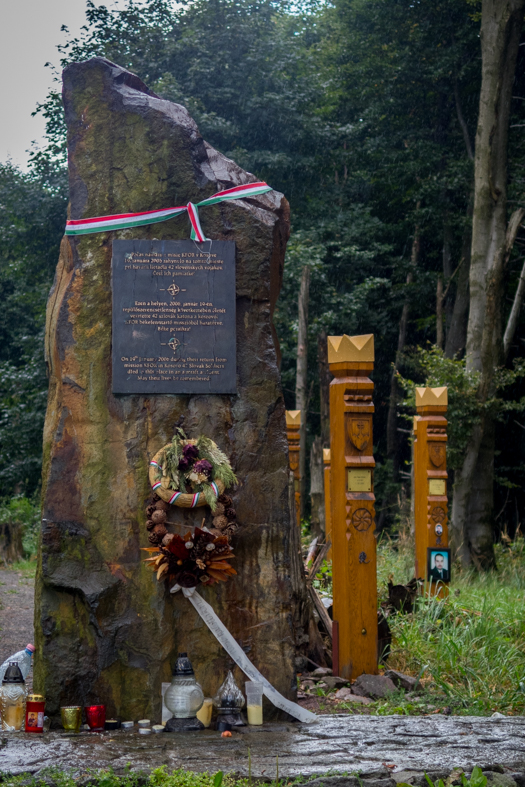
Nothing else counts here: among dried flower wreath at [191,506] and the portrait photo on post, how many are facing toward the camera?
2

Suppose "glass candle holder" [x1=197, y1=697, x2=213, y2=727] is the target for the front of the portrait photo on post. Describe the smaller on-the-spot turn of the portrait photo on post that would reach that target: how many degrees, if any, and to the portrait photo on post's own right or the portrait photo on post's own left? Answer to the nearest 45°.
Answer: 0° — it already faces it

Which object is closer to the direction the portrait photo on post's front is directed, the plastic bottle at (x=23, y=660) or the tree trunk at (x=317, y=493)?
the plastic bottle

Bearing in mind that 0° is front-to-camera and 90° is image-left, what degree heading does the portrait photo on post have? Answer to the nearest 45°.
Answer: approximately 0°

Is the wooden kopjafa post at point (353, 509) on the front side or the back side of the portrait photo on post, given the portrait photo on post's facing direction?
on the front side

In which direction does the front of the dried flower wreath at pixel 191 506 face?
toward the camera

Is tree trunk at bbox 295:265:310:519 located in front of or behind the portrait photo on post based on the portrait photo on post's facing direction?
behind

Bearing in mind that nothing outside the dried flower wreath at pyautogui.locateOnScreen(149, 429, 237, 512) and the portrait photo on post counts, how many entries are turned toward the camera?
2

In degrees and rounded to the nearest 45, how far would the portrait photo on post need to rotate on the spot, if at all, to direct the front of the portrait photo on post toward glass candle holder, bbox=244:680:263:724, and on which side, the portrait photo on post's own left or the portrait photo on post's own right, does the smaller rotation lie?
0° — it already faces it

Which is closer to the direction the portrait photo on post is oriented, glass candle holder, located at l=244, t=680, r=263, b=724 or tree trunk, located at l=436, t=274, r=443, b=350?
the glass candle holder

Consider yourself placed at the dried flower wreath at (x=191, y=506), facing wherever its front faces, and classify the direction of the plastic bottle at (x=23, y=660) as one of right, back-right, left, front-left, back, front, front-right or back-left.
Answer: right

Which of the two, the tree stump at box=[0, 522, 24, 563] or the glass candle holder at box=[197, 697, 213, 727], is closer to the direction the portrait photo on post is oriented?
the glass candle holder
